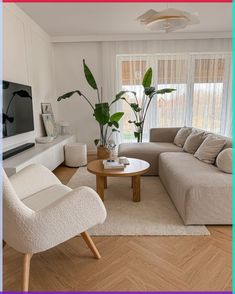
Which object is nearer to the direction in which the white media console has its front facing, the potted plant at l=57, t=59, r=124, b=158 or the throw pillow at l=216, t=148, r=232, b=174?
the throw pillow

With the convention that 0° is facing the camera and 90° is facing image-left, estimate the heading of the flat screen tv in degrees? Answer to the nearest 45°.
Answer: approximately 315°

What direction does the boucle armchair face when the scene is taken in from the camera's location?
facing away from the viewer and to the right of the viewer
